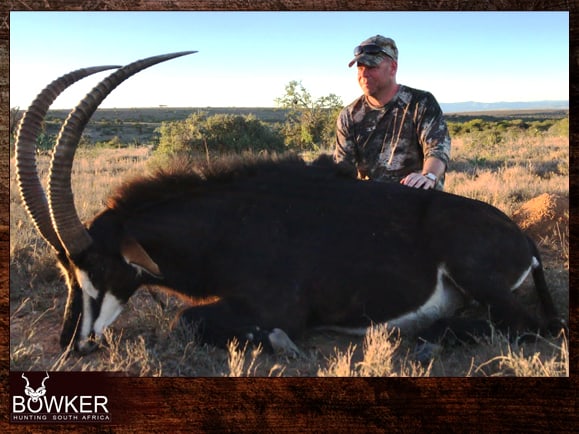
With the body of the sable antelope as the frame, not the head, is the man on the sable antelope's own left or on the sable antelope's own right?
on the sable antelope's own right

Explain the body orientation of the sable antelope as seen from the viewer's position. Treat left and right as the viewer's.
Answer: facing to the left of the viewer

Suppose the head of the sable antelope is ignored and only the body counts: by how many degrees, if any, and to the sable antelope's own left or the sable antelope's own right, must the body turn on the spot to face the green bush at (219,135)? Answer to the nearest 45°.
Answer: approximately 90° to the sable antelope's own right

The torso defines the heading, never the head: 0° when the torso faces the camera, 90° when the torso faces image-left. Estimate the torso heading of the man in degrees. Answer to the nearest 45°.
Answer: approximately 45°

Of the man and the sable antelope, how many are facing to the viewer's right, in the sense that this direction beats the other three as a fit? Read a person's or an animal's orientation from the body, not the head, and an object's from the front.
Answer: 0

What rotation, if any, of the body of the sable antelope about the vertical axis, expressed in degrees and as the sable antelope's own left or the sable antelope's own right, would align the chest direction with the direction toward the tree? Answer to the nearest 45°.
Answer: approximately 90° to the sable antelope's own right

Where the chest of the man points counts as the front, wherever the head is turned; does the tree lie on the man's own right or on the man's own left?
on the man's own right
